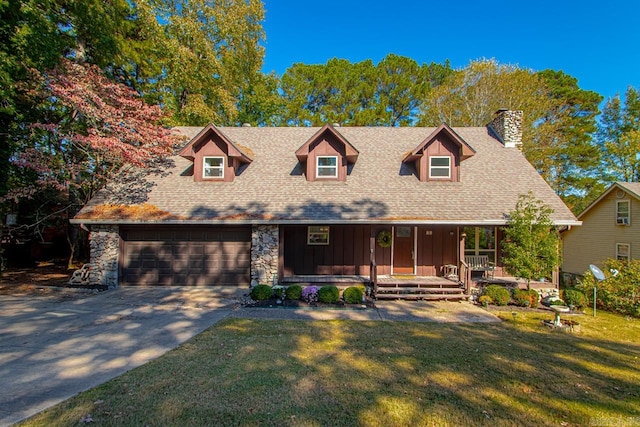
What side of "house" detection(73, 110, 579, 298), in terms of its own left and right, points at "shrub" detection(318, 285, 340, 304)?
front

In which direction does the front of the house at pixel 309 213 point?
toward the camera

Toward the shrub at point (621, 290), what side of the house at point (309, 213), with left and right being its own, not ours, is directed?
left

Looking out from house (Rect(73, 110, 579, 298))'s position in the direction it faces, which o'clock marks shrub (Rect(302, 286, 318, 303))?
The shrub is roughly at 12 o'clock from the house.

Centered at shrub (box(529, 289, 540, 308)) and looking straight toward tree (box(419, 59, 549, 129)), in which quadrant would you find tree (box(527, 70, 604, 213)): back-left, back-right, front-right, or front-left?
front-right

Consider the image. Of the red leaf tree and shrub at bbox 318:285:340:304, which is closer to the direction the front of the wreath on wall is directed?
the shrub

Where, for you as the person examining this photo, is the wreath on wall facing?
facing the viewer

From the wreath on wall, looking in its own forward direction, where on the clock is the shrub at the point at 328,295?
The shrub is roughly at 1 o'clock from the wreath on wall.

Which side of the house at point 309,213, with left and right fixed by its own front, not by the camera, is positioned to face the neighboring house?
left

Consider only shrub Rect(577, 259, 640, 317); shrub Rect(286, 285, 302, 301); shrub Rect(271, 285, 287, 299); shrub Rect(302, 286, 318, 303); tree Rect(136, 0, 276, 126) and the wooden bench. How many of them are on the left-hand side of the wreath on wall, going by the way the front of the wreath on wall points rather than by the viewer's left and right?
2

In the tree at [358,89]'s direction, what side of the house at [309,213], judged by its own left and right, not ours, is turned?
back

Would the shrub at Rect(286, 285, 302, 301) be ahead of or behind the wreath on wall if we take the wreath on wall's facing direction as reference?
ahead

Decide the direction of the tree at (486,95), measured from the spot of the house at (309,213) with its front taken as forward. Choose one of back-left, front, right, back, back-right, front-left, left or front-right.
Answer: back-left

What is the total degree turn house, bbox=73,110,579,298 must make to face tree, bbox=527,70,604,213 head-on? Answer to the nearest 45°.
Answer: approximately 135° to its left

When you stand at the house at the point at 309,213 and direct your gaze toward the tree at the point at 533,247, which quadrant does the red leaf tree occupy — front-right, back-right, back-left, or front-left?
back-right

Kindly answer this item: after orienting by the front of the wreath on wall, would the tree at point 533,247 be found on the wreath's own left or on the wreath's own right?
on the wreath's own left
